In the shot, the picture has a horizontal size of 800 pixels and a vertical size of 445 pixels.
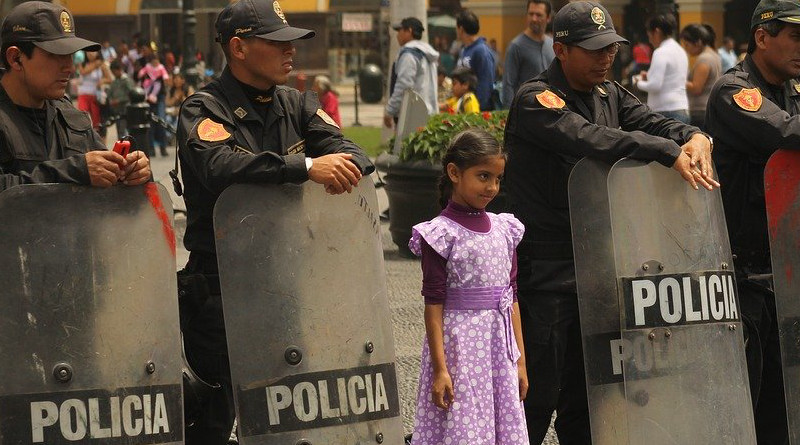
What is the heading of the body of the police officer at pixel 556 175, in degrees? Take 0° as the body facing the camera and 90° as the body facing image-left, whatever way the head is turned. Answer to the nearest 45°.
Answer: approximately 315°

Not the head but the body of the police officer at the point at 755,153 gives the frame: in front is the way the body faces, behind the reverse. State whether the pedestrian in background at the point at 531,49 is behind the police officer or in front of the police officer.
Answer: behind

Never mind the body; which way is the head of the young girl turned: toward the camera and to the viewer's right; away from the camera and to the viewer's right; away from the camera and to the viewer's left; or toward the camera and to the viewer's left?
toward the camera and to the viewer's right

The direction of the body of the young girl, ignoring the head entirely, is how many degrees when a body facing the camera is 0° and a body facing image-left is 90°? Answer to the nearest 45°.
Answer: approximately 315°

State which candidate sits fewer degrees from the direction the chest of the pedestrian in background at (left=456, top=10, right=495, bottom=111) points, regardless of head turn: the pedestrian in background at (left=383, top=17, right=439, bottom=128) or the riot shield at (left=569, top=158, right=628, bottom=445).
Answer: the pedestrian in background

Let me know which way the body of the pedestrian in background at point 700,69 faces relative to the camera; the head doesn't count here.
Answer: to the viewer's left
